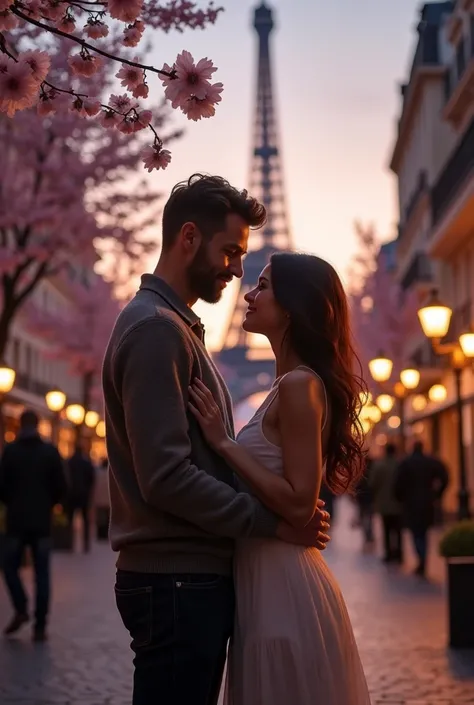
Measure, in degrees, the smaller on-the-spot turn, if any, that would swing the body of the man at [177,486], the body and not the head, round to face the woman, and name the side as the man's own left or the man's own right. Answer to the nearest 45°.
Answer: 0° — they already face them

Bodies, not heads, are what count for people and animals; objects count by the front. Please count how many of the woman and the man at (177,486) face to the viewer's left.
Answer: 1

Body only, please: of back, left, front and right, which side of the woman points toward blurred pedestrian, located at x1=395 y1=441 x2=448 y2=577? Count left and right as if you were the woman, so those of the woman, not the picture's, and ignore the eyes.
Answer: right

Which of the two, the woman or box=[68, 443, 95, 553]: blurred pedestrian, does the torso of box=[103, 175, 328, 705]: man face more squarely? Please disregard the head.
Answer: the woman

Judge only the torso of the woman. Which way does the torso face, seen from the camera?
to the viewer's left

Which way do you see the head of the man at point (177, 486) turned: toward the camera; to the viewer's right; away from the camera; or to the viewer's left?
to the viewer's right

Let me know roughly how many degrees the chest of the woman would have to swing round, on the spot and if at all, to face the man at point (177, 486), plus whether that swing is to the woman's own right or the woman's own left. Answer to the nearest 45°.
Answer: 0° — they already face them

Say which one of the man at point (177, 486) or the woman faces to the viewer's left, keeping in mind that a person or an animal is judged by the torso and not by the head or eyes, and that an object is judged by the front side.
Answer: the woman

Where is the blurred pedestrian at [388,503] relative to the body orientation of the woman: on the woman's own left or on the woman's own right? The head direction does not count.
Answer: on the woman's own right

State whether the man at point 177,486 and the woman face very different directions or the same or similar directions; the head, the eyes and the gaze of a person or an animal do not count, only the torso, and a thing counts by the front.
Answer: very different directions

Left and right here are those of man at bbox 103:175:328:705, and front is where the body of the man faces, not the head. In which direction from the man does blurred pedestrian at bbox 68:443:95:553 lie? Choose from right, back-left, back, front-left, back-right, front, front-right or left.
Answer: left

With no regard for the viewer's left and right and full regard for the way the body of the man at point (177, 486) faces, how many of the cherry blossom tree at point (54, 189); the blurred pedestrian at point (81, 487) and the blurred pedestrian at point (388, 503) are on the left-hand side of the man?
3

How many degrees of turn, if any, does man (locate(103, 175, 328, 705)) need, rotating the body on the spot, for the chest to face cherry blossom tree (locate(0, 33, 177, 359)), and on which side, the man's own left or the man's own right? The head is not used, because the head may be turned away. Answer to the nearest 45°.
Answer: approximately 90° to the man's own left

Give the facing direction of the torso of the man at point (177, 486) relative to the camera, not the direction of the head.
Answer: to the viewer's right
